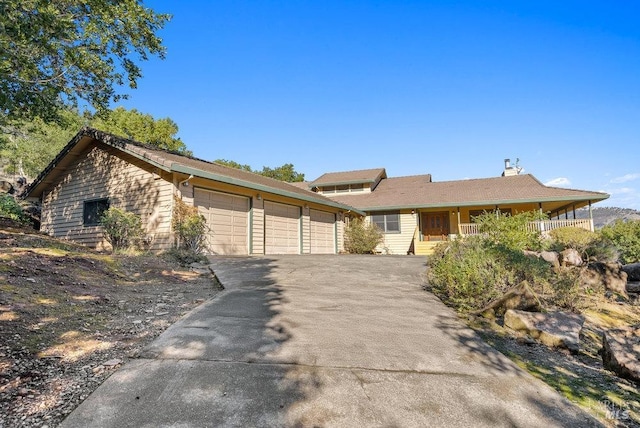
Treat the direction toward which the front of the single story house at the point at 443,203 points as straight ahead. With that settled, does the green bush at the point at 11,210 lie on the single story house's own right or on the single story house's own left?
on the single story house's own right

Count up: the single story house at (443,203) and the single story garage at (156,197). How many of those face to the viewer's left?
0

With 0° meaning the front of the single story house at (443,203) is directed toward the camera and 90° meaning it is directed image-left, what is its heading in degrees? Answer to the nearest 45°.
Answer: approximately 0°

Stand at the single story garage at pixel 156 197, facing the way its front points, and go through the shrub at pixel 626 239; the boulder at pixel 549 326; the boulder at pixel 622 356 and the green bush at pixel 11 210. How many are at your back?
1

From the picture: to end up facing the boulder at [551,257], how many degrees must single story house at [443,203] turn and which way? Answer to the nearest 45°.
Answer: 0° — it already faces it

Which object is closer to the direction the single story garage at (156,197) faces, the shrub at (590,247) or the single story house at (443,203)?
the shrub

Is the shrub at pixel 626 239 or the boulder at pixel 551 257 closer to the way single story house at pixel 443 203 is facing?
the boulder

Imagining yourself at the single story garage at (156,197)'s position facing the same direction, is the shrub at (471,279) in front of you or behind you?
in front

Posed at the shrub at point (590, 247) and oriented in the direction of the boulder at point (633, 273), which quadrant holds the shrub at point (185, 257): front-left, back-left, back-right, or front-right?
back-right

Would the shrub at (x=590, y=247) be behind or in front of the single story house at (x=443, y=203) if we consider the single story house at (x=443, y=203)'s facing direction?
in front
